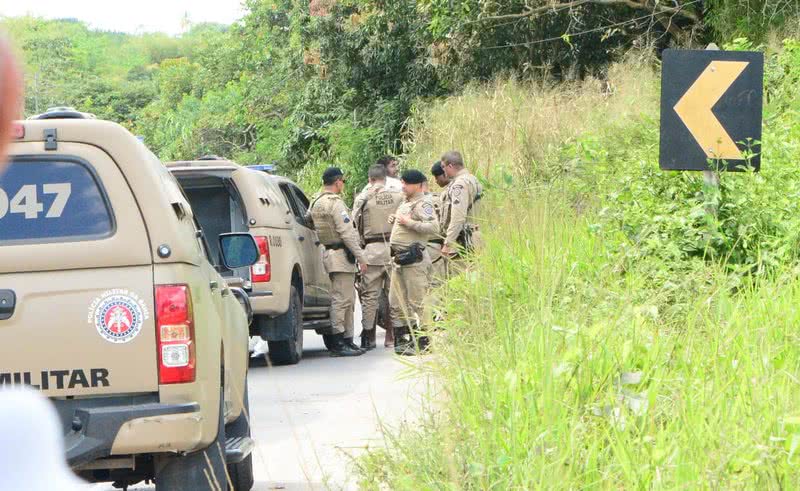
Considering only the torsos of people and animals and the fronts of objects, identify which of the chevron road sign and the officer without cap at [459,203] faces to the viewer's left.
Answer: the officer without cap

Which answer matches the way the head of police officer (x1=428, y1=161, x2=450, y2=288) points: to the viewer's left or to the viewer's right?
to the viewer's left

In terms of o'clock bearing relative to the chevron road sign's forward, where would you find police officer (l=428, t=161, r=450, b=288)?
The police officer is roughly at 5 o'clock from the chevron road sign.

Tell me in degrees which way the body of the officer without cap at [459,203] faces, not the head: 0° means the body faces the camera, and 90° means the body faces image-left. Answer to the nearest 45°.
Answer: approximately 90°

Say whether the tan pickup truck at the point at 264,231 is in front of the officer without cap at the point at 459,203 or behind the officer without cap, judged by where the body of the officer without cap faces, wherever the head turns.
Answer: in front

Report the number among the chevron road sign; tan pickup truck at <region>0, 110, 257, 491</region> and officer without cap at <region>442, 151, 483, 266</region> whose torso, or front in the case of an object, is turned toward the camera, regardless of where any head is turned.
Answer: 1

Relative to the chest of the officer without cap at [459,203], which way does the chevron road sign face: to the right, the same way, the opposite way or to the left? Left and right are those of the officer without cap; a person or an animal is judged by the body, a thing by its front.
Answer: to the left

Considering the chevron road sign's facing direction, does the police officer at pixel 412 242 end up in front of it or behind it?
behind

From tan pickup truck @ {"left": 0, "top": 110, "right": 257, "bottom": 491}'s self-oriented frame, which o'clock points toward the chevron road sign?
The chevron road sign is roughly at 2 o'clock from the tan pickup truck.

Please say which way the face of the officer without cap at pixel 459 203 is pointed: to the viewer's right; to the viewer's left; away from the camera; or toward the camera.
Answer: to the viewer's left

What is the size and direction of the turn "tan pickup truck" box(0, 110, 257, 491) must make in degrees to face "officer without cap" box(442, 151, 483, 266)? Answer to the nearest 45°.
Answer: approximately 45° to its right

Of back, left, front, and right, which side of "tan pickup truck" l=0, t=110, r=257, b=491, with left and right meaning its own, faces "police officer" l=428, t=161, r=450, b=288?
front

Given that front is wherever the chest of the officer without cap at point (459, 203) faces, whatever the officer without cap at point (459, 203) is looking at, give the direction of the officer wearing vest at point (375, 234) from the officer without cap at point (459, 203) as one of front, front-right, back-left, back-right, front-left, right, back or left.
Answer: front-right

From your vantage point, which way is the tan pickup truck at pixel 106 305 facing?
away from the camera
